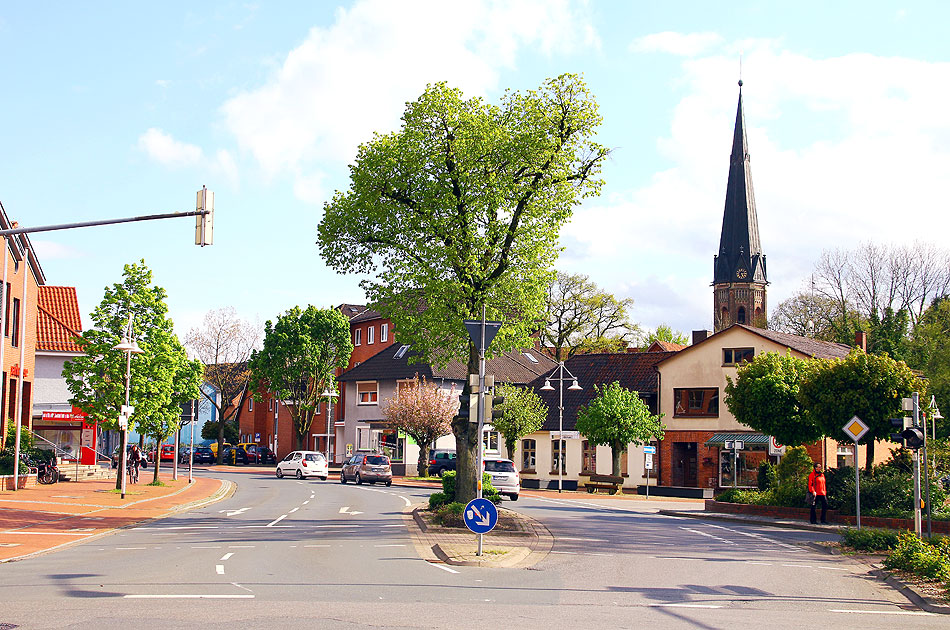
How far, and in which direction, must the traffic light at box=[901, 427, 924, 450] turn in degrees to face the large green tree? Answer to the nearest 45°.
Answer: approximately 90° to its right

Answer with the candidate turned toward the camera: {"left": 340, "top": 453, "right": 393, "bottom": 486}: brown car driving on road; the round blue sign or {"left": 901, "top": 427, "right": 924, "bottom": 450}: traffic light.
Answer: the round blue sign

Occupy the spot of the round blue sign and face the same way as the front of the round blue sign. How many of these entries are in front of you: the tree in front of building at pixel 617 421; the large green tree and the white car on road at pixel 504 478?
0

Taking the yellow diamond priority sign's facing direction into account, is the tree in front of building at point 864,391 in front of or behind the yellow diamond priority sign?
behind

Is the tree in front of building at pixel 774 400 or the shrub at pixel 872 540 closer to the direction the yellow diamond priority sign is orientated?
the shrub

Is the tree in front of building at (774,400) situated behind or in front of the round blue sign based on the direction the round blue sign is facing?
behind

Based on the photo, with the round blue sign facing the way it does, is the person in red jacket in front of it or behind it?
behind

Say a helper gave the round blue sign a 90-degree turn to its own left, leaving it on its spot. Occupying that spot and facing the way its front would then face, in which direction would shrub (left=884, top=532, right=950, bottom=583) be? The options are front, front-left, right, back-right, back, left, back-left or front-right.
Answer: front

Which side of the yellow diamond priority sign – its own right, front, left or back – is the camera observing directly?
front

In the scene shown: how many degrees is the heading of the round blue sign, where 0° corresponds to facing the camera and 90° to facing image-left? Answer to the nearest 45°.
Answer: approximately 0°

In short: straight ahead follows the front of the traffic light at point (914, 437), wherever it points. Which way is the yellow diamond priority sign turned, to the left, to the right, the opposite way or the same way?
the same way

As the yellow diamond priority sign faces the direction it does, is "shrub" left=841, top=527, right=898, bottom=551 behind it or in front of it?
in front

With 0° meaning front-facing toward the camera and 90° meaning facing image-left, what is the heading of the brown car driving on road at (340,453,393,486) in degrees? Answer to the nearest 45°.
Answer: approximately 135°
